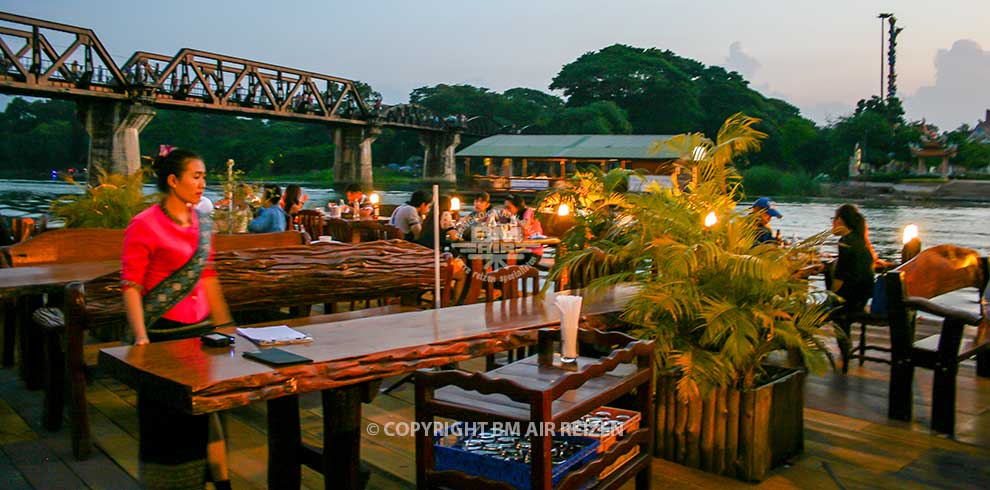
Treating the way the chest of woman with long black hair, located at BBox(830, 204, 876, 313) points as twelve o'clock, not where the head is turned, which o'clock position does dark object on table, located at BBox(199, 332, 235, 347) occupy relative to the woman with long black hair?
The dark object on table is roughly at 10 o'clock from the woman with long black hair.

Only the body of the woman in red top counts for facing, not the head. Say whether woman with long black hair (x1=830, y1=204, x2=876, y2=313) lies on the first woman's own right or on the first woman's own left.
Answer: on the first woman's own left

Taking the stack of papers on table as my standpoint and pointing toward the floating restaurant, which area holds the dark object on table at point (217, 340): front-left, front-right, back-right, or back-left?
back-left

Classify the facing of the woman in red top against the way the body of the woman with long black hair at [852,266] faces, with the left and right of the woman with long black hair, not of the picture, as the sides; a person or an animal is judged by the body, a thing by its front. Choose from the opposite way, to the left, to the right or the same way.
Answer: the opposite way

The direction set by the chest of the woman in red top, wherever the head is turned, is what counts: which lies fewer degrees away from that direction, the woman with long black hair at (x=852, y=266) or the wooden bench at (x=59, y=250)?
the woman with long black hair

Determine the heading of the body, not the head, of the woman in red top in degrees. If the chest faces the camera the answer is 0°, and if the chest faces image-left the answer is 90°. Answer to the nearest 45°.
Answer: approximately 315°

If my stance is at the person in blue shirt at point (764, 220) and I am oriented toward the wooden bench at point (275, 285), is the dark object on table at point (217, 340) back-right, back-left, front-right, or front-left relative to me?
front-left

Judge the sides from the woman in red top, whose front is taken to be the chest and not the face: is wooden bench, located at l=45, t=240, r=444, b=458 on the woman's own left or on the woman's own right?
on the woman's own left

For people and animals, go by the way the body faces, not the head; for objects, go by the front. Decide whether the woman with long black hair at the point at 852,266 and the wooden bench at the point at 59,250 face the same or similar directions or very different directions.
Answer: very different directions

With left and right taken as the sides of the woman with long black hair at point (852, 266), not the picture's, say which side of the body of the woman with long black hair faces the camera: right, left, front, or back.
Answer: left

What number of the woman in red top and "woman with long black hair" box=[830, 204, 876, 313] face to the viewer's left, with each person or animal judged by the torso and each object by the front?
1

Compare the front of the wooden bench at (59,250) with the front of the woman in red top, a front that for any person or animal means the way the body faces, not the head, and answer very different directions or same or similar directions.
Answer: same or similar directions
